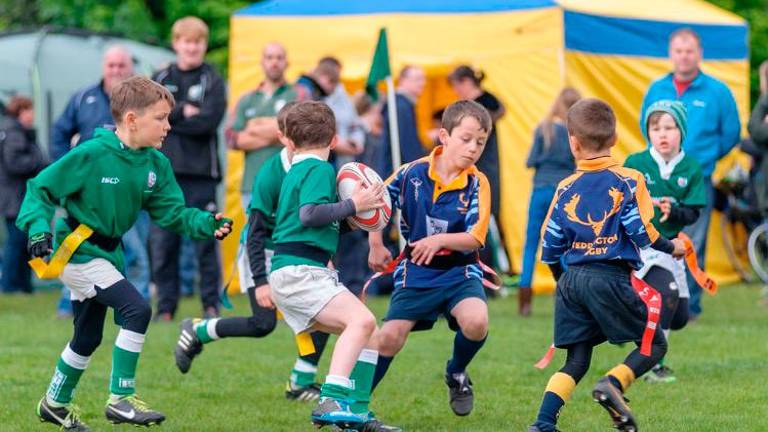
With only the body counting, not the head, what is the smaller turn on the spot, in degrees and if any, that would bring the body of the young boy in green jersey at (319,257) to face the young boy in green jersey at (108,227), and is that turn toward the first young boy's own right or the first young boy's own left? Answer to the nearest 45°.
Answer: approximately 135° to the first young boy's own left

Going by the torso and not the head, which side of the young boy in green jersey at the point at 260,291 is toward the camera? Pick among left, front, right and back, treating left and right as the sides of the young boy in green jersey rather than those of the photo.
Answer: right

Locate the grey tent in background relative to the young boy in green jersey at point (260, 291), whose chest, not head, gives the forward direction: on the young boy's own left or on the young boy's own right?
on the young boy's own left

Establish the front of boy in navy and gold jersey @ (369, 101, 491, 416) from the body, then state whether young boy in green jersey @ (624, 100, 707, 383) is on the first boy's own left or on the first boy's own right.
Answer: on the first boy's own left

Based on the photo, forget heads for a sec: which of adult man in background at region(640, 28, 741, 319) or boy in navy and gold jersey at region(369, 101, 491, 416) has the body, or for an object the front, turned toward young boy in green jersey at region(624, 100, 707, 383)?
the adult man in background
